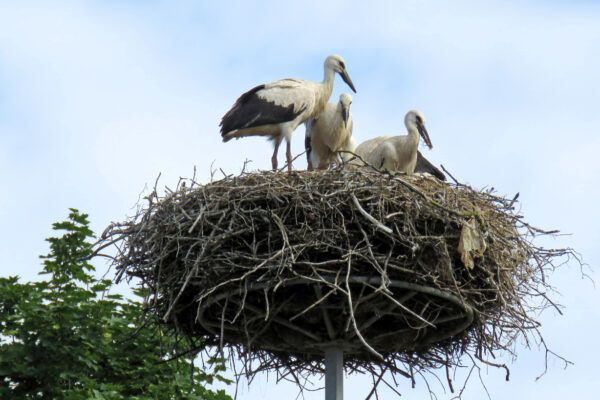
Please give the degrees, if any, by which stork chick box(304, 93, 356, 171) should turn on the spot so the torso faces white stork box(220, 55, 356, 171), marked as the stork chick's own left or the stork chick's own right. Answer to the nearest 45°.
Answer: approximately 90° to the stork chick's own right

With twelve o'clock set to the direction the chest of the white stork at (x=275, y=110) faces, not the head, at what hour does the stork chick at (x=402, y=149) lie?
The stork chick is roughly at 12 o'clock from the white stork.

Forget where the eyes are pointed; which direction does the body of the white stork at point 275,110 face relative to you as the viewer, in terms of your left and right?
facing to the right of the viewer

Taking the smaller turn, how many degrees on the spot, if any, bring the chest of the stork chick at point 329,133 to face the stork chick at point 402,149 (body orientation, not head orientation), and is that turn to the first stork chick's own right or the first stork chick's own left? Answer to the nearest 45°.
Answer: approximately 45° to the first stork chick's own left

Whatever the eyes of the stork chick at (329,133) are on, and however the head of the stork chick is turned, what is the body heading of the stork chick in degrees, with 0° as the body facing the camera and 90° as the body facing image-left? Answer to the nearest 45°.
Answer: approximately 315°
